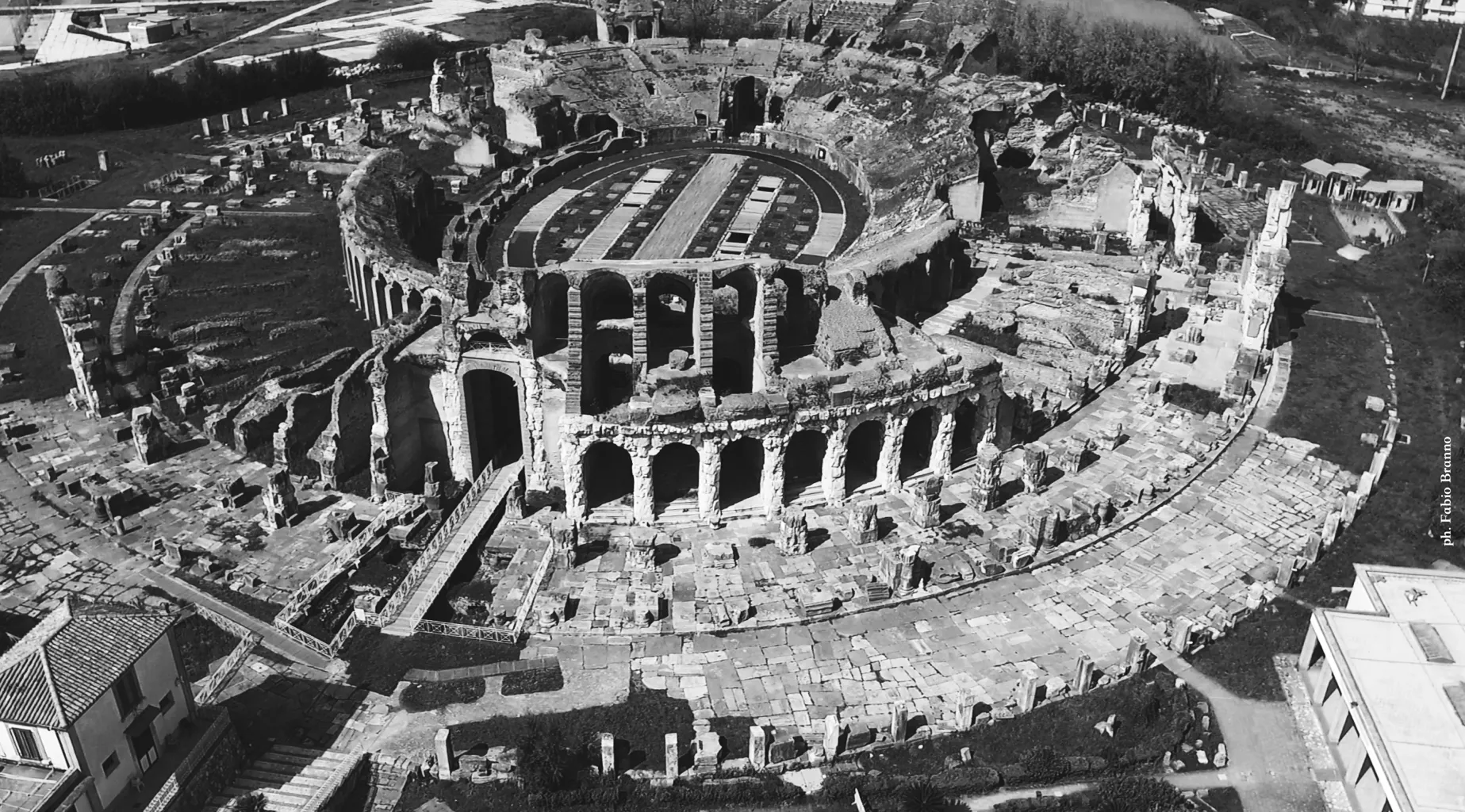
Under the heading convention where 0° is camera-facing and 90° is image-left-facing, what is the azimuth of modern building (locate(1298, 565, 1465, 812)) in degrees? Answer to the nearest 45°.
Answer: approximately 90°

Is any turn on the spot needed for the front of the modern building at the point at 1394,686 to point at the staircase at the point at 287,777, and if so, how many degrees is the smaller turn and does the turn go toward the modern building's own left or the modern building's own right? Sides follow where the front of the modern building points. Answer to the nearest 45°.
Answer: approximately 45° to the modern building's own left

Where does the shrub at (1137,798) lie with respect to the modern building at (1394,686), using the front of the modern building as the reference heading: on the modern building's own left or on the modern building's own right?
on the modern building's own left

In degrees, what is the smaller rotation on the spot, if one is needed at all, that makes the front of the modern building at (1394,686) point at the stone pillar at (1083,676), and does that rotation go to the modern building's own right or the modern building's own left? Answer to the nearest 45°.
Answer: approximately 45° to the modern building's own left

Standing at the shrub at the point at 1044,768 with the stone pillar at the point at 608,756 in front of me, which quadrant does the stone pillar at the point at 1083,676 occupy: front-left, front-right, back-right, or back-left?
back-right

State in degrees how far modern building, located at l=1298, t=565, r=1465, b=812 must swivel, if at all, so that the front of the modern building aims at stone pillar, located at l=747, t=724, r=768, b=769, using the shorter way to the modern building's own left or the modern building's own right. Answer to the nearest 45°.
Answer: approximately 45° to the modern building's own left
